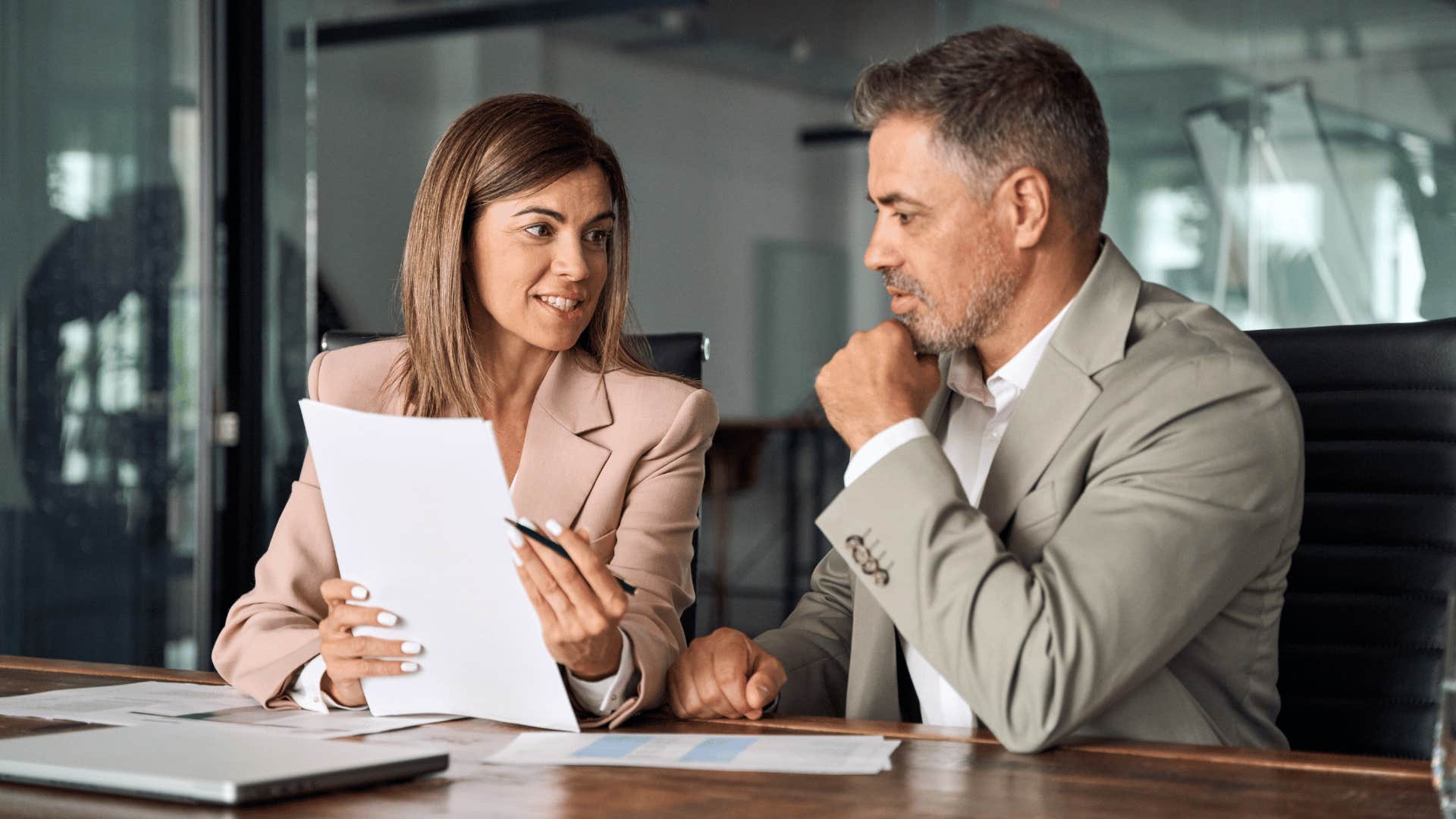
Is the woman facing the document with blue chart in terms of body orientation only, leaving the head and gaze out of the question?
yes

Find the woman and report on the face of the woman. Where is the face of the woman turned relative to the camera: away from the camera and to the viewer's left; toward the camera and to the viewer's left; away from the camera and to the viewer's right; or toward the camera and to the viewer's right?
toward the camera and to the viewer's right

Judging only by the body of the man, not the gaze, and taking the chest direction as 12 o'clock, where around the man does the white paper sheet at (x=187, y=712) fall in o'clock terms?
The white paper sheet is roughly at 1 o'clock from the man.

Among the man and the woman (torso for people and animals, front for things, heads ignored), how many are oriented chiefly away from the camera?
0

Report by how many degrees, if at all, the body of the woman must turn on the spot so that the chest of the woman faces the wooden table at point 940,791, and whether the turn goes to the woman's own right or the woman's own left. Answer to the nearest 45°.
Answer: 0° — they already face it

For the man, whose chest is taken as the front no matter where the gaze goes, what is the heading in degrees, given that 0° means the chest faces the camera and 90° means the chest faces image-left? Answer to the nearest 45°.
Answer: approximately 45°

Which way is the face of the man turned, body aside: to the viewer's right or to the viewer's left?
to the viewer's left

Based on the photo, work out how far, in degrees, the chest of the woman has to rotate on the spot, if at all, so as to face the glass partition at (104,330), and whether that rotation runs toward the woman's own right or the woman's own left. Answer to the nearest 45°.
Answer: approximately 135° to the woman's own right

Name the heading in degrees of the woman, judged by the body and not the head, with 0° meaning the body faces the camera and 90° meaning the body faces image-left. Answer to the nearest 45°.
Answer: approximately 0°

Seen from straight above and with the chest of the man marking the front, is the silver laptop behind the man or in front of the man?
in front

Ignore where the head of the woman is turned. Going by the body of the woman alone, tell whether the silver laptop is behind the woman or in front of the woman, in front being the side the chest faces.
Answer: in front
